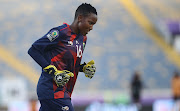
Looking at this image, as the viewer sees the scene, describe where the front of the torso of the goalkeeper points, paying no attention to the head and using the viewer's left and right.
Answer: facing the viewer and to the right of the viewer
